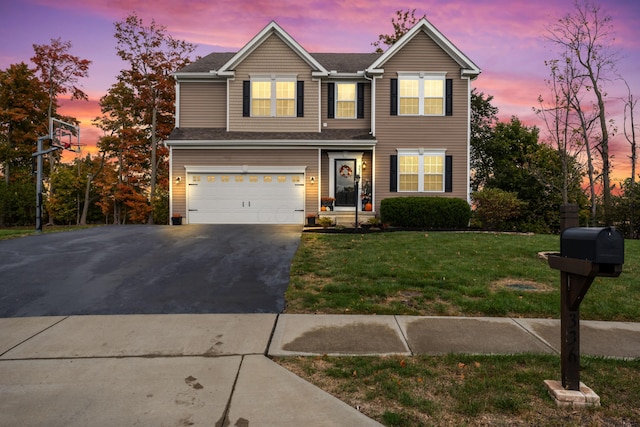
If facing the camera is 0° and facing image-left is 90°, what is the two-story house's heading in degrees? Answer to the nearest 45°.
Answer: approximately 0°

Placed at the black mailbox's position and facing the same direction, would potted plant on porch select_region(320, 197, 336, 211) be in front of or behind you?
behind

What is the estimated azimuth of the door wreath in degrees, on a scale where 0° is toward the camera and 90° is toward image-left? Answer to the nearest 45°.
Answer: approximately 0°

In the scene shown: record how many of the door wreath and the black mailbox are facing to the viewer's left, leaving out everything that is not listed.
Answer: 0

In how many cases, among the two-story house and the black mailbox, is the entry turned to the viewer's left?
0

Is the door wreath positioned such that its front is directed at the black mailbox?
yes

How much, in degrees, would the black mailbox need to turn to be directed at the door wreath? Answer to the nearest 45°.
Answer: approximately 180°

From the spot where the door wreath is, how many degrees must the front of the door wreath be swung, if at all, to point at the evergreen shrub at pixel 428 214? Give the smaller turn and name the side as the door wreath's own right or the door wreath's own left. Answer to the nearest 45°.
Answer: approximately 45° to the door wreath's own left

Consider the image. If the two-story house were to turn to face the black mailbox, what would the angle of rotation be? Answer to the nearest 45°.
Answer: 0° — it already faces it
